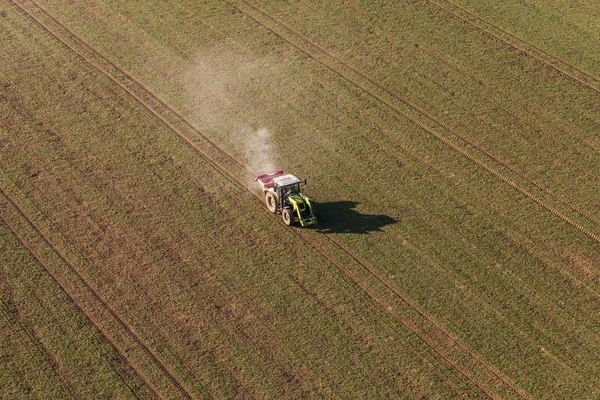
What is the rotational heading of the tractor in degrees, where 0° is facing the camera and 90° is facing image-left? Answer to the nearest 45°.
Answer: approximately 315°
